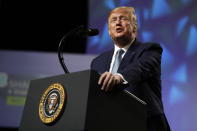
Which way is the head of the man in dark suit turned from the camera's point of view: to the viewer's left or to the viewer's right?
to the viewer's left

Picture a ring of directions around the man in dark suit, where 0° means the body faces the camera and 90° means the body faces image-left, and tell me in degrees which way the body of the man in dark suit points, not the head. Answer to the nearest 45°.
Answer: approximately 45°
